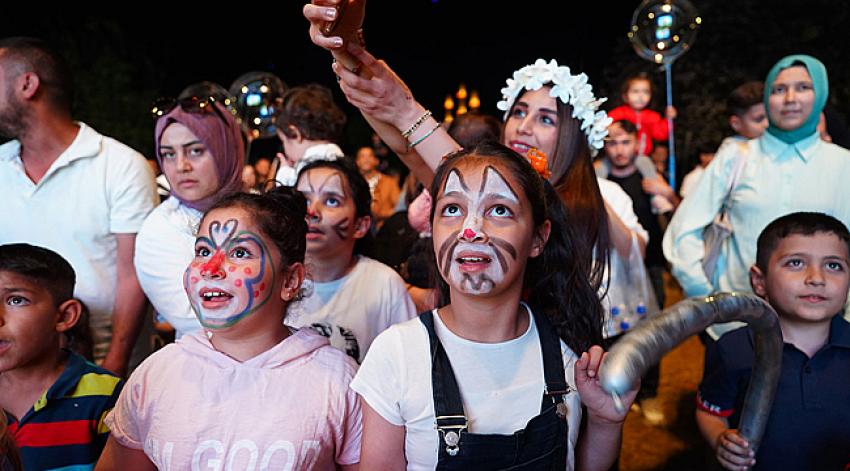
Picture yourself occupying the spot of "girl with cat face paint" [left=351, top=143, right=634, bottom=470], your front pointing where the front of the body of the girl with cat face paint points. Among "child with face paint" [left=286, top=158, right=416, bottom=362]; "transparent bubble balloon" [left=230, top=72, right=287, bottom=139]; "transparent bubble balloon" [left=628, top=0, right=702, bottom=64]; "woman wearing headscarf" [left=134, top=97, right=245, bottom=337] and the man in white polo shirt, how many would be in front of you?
0

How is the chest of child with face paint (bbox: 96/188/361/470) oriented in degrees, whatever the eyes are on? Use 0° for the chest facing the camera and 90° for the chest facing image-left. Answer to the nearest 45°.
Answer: approximately 0°

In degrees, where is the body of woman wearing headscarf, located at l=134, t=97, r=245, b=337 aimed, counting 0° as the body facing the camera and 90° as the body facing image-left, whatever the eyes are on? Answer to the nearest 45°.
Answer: approximately 45°

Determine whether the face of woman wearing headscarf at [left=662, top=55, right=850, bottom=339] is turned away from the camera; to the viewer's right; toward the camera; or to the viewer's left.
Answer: toward the camera

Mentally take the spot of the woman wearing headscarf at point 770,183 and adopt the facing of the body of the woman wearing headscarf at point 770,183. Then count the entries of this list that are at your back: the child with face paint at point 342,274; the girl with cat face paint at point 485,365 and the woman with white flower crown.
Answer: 0

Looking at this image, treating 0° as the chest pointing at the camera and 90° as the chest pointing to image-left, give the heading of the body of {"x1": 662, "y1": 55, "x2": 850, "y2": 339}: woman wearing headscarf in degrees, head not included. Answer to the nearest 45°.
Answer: approximately 0°

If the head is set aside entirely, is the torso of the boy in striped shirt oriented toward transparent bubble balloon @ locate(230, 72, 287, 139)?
no

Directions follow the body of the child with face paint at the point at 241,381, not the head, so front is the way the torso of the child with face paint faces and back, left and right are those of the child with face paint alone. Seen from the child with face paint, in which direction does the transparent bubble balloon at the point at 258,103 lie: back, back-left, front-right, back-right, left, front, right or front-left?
back

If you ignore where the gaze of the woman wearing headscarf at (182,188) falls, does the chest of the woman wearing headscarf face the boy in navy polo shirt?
no

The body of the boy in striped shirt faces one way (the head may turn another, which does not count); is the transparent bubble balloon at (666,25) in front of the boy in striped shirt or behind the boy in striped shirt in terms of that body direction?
behind

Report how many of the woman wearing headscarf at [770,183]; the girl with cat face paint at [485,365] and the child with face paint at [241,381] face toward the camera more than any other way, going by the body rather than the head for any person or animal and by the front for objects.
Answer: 3

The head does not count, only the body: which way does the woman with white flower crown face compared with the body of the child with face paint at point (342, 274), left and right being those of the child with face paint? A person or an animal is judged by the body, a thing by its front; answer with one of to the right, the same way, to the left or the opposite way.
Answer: the same way

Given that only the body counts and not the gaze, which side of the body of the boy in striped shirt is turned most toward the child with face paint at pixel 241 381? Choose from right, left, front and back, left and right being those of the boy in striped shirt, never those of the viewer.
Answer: left

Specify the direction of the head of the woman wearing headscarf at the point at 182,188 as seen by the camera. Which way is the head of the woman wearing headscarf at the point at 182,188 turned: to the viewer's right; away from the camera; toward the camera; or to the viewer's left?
toward the camera

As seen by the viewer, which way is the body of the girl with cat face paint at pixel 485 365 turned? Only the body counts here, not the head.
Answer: toward the camera

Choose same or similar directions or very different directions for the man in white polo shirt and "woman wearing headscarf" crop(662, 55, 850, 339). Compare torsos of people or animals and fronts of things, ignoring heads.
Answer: same or similar directions

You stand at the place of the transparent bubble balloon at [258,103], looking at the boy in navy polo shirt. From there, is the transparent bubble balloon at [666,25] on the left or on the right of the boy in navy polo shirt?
left

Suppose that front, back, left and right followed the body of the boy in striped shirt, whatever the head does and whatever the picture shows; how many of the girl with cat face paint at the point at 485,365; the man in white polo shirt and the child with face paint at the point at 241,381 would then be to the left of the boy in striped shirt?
2

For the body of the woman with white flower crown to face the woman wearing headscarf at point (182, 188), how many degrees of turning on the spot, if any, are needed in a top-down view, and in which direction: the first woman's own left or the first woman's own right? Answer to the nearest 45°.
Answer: approximately 45° to the first woman's own right

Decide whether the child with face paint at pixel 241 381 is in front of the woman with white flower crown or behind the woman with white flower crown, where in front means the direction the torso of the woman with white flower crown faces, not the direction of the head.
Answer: in front

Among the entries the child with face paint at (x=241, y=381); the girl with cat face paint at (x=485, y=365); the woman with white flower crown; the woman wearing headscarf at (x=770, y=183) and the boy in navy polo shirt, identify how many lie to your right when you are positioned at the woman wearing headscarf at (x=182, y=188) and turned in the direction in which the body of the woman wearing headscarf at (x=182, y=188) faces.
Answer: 0
